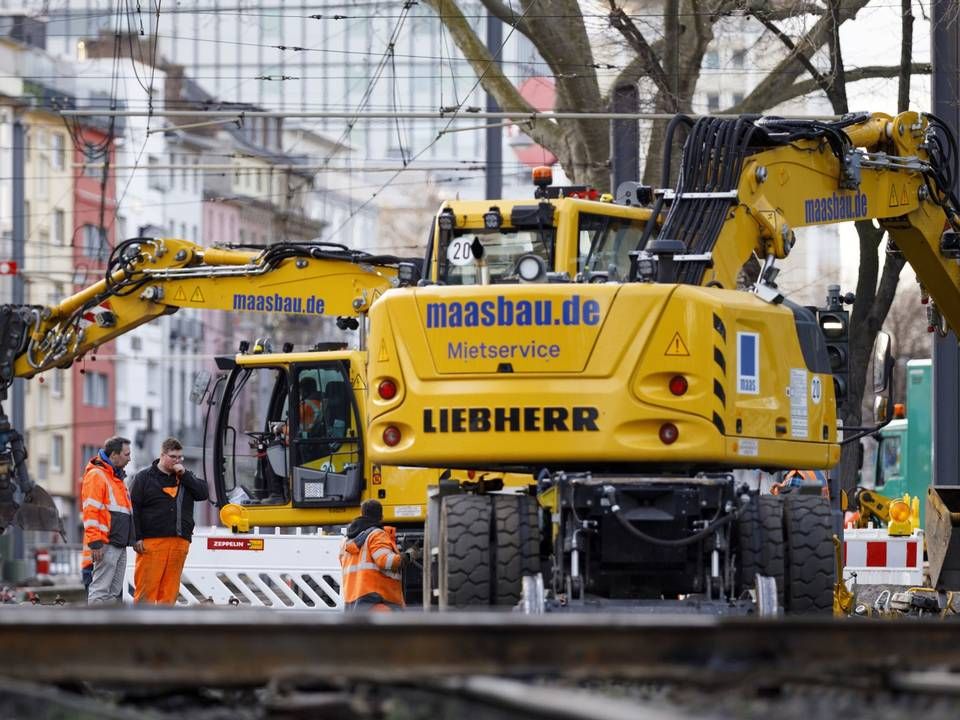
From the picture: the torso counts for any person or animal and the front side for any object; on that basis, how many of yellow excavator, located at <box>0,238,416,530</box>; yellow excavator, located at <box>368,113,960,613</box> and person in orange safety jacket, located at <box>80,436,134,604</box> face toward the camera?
0

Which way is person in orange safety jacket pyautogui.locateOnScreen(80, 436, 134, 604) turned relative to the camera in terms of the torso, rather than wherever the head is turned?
to the viewer's right

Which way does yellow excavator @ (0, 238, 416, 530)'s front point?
to the viewer's left

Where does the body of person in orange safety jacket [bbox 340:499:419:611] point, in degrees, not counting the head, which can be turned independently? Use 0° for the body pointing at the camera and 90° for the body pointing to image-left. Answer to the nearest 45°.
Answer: approximately 225°

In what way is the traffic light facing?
toward the camera

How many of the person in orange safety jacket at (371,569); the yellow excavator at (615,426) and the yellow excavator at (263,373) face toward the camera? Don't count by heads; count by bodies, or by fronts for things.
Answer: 0

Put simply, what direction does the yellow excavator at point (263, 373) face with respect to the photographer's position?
facing to the left of the viewer

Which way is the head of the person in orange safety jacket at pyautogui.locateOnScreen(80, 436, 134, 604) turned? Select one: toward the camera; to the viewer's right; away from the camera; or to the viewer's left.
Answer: to the viewer's right

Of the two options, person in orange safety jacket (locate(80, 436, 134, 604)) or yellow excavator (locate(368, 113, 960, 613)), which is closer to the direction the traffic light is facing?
the yellow excavator

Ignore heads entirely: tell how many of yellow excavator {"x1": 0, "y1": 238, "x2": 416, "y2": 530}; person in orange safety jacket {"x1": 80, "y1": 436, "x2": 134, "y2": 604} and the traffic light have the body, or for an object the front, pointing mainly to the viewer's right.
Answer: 1
